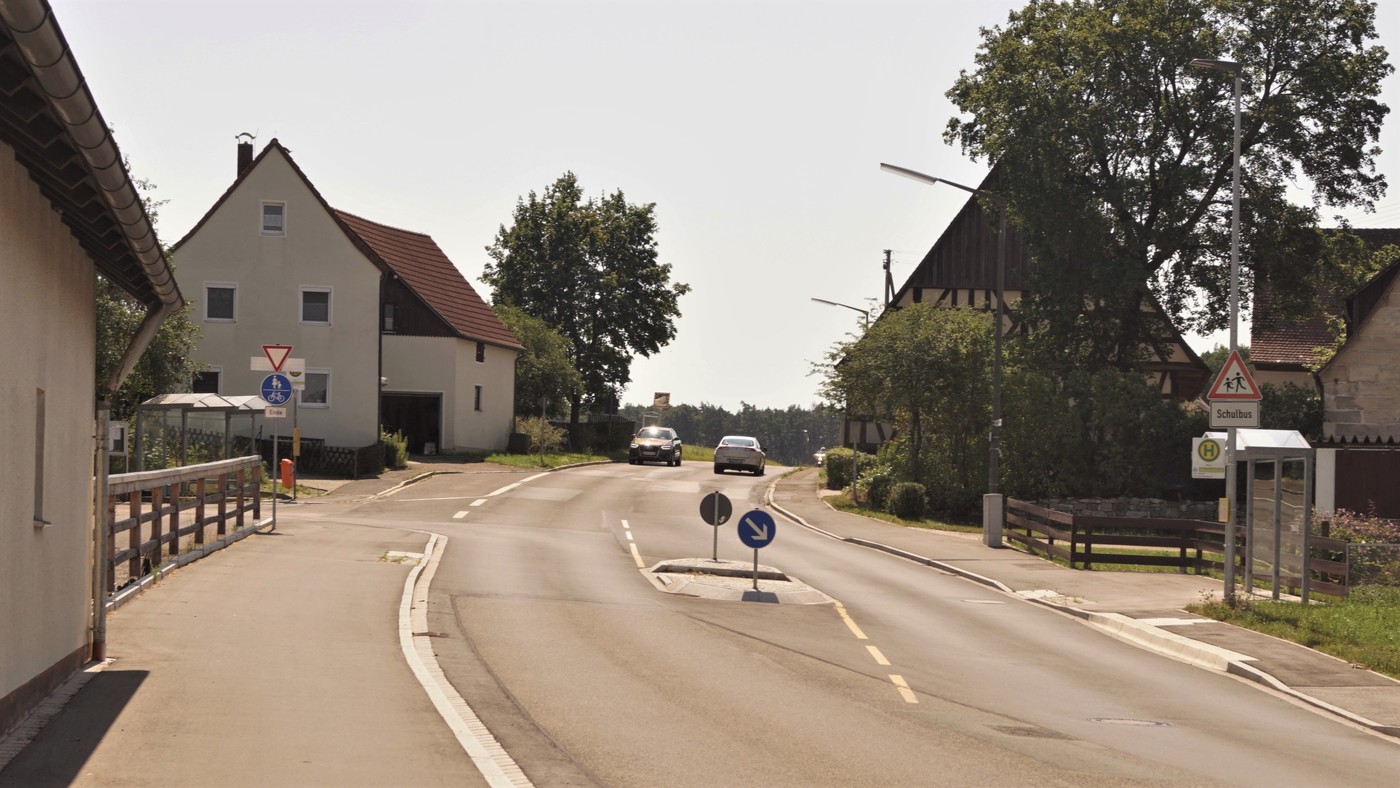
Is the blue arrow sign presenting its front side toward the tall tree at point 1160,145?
no

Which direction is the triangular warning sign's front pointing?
toward the camera

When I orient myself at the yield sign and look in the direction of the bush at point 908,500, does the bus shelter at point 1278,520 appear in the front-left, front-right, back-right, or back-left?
front-right

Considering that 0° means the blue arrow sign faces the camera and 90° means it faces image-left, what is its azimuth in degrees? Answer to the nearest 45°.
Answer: approximately 0°

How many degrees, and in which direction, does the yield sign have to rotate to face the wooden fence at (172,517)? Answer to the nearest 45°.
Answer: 0° — it already faces it

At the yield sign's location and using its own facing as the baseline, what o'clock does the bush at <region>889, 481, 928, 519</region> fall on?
The bush is roughly at 8 o'clock from the yield sign.

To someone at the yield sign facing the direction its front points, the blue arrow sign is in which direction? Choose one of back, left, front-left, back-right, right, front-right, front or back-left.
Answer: front-left

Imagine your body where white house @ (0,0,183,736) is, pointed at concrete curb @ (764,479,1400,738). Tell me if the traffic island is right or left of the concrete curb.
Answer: left

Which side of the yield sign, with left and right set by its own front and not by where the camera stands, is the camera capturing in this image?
front

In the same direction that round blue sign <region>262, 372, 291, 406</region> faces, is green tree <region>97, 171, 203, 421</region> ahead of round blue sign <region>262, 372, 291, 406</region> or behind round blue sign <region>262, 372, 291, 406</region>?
behind

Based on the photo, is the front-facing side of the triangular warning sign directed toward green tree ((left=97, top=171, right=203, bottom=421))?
no

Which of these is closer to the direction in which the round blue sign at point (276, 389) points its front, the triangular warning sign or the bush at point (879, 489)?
the triangular warning sign

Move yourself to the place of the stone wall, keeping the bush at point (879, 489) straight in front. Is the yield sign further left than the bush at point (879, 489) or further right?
left

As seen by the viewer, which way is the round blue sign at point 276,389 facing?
toward the camera

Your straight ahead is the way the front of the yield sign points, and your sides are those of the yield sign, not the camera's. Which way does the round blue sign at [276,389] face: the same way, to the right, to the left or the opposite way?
the same way

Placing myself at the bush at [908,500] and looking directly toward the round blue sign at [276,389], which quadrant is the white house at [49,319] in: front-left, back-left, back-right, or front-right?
front-left

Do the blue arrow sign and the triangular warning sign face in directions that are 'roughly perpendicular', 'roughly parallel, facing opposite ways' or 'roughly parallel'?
roughly parallel
